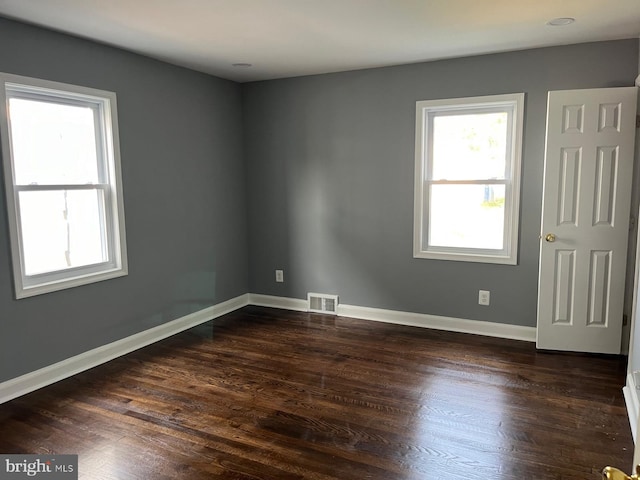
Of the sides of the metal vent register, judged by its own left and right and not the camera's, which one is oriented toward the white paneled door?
left

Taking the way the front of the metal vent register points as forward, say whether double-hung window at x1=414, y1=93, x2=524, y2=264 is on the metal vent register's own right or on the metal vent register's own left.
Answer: on the metal vent register's own left

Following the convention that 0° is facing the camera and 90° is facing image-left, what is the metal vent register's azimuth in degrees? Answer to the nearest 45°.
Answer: approximately 45°

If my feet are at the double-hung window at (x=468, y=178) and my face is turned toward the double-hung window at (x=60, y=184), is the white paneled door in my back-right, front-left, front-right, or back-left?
back-left

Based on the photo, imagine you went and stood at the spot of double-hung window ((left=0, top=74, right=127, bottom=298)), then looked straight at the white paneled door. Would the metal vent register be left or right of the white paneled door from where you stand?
left

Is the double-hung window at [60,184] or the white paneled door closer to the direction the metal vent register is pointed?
the double-hung window

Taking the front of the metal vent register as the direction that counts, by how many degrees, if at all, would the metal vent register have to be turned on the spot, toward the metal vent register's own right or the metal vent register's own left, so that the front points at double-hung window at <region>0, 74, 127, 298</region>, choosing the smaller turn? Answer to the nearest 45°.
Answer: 0° — it already faces it
